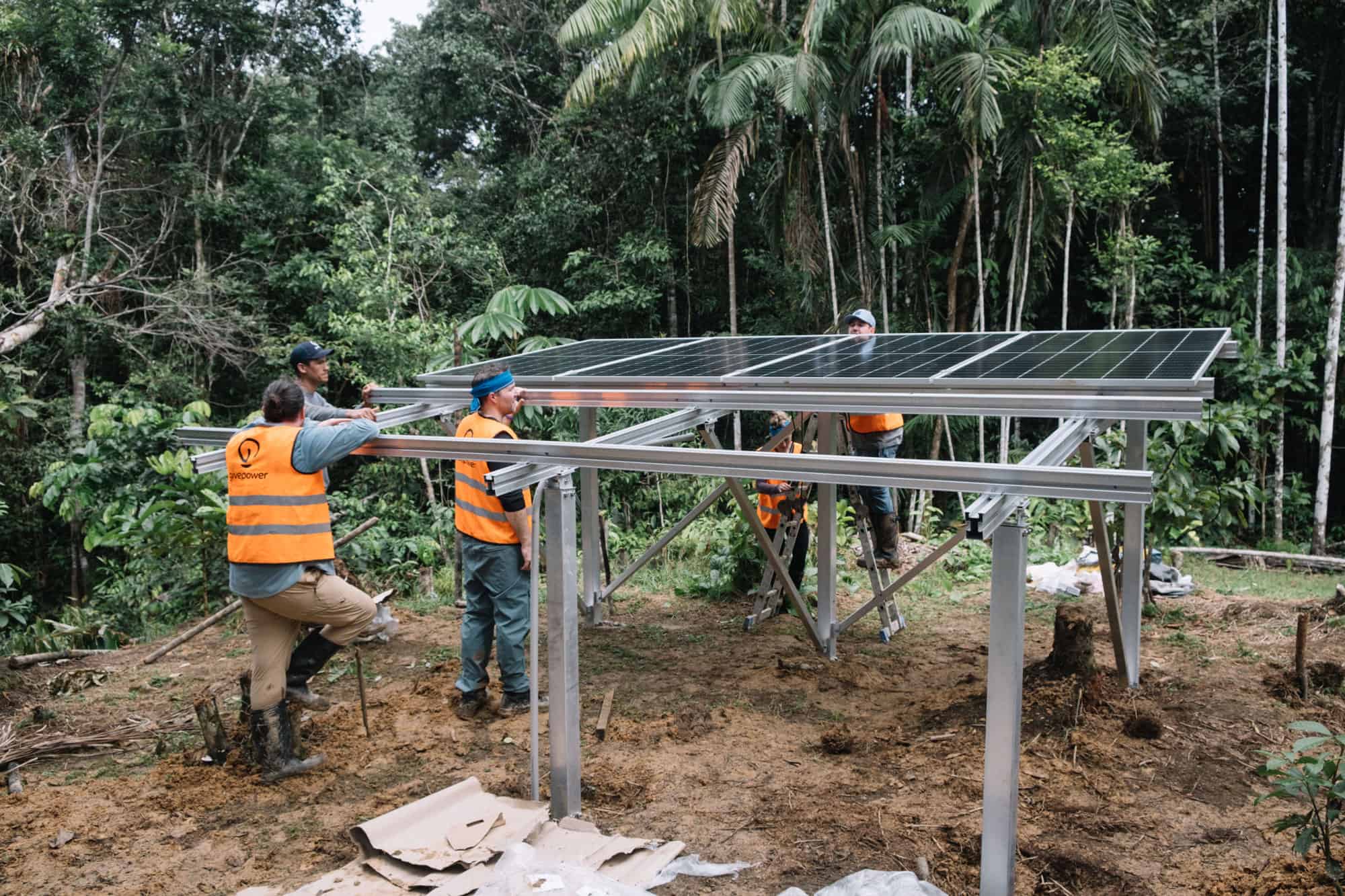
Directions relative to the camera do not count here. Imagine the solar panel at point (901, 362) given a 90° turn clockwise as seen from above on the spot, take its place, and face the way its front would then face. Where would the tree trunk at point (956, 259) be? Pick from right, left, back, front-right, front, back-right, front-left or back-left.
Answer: right

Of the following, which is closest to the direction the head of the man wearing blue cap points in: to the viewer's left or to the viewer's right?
to the viewer's right

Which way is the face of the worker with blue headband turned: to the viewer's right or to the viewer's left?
to the viewer's right

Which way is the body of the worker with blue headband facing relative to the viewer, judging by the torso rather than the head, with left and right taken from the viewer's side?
facing away from the viewer and to the right of the viewer

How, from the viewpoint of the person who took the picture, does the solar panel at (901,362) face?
facing the viewer

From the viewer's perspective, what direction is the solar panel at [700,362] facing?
toward the camera

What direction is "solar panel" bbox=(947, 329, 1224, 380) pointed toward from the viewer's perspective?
toward the camera

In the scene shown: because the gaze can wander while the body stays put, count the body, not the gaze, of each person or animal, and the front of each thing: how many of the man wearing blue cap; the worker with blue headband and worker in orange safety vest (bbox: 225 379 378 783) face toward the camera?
0

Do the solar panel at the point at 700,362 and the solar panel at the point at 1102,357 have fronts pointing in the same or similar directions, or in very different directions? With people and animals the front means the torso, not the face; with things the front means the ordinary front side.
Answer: same or similar directions

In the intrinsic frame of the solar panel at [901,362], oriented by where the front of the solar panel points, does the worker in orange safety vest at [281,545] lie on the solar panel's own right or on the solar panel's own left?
on the solar panel's own right

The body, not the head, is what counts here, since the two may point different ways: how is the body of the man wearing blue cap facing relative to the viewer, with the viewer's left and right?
facing to the right of the viewer

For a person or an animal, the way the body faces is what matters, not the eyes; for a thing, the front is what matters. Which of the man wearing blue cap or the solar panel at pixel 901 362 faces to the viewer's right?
the man wearing blue cap

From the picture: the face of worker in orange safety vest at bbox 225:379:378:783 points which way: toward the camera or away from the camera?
away from the camera
